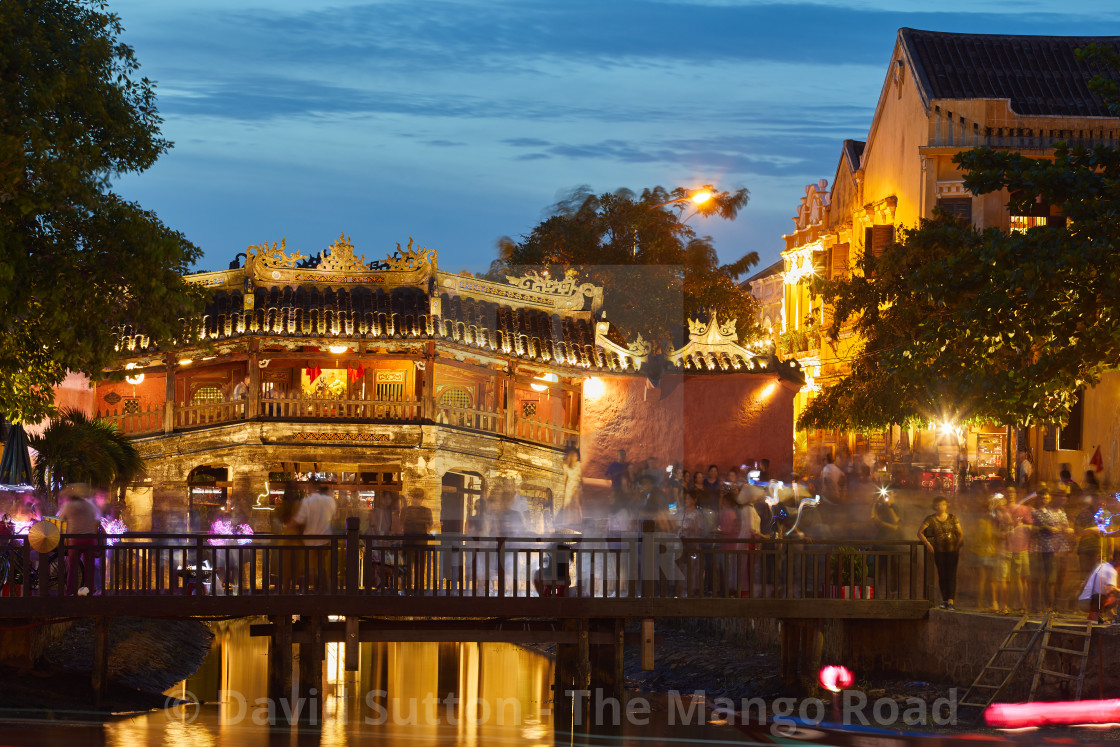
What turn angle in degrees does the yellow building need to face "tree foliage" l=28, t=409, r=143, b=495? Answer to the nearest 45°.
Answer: approximately 45° to its right

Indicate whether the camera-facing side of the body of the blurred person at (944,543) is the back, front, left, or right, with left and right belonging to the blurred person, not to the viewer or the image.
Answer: front

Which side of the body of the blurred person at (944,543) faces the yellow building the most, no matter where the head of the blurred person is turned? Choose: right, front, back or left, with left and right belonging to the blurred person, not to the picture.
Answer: back

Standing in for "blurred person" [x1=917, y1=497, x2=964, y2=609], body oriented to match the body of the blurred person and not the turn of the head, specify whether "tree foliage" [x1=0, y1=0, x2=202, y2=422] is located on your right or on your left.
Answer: on your right

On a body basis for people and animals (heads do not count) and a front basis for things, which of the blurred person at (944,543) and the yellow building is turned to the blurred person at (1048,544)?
the yellow building

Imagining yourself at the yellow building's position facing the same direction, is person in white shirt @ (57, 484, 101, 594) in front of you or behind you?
in front

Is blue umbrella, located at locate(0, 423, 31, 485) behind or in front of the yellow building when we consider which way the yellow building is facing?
in front

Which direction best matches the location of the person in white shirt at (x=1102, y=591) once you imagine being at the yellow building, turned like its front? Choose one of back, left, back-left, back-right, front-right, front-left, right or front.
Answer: front
